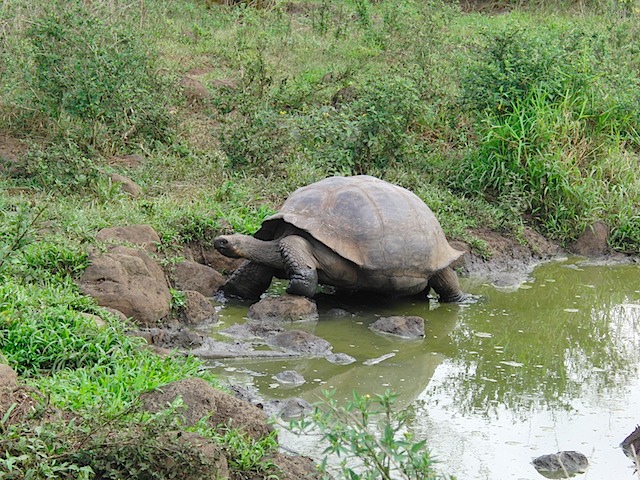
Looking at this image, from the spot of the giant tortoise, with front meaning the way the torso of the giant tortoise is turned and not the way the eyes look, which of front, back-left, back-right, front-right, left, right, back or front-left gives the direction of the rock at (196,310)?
front-left

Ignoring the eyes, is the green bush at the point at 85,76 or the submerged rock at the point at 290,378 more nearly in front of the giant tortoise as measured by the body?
the green bush

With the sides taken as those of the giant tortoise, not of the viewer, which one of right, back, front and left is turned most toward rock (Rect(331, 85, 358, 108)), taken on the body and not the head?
right

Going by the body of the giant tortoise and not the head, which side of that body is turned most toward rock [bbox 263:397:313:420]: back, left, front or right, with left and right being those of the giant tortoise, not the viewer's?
left

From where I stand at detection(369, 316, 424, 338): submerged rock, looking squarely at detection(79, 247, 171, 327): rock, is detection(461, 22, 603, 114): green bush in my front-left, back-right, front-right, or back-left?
back-right

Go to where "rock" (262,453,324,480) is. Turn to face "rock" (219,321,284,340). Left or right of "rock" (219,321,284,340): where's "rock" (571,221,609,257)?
right

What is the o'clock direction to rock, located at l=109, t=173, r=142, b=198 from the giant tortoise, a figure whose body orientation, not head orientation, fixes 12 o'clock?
The rock is roughly at 1 o'clock from the giant tortoise.

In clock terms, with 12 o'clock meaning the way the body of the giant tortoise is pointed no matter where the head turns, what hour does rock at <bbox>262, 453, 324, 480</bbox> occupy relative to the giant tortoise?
The rock is roughly at 9 o'clock from the giant tortoise.

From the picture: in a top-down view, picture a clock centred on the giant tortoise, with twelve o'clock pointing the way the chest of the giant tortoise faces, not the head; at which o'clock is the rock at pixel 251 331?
The rock is roughly at 10 o'clock from the giant tortoise.

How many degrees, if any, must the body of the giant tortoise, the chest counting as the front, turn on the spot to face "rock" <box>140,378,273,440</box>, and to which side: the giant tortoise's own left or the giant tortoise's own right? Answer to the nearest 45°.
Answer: approximately 90° to the giant tortoise's own left

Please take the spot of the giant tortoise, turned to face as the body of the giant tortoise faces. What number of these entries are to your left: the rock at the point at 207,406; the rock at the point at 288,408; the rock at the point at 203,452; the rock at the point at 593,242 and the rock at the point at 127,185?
3

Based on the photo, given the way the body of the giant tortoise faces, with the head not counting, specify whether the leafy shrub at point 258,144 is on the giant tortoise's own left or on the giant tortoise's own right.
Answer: on the giant tortoise's own right

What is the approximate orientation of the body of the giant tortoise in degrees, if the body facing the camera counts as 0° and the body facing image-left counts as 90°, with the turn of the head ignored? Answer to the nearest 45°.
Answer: approximately 90°

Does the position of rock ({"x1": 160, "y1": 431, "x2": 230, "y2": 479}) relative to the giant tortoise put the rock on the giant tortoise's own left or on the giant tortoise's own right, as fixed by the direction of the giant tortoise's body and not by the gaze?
on the giant tortoise's own left

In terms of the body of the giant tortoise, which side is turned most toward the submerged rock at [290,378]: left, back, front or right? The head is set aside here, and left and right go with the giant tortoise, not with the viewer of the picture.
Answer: left

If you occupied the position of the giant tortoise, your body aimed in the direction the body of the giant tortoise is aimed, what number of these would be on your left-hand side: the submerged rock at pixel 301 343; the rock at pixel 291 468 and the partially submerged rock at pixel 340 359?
3

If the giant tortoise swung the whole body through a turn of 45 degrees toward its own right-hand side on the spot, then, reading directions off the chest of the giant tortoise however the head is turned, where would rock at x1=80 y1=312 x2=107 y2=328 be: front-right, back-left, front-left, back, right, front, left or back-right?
left

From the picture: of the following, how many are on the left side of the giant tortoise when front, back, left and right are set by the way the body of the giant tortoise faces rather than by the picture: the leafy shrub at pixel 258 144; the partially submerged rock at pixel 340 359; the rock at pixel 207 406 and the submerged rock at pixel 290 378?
3
